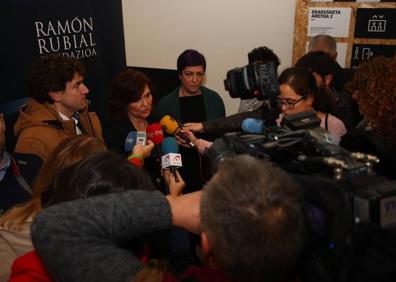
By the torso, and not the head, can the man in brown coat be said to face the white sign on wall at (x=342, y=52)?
no

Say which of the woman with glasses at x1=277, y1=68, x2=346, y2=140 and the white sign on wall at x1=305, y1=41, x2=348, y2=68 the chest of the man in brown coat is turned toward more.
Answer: the woman with glasses

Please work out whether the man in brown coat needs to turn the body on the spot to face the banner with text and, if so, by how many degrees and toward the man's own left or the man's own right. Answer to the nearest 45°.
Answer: approximately 135° to the man's own left

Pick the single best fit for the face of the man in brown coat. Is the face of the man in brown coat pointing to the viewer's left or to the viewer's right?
to the viewer's right

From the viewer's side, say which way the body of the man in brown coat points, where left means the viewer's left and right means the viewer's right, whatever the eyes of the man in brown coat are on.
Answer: facing the viewer and to the right of the viewer

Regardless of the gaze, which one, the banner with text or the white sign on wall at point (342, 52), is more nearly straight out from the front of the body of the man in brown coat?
the white sign on wall

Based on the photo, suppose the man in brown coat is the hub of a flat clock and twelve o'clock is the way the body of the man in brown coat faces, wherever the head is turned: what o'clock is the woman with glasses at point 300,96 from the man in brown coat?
The woman with glasses is roughly at 11 o'clock from the man in brown coat.

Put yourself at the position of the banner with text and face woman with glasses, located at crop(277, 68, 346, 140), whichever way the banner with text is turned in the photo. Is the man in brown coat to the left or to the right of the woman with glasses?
right

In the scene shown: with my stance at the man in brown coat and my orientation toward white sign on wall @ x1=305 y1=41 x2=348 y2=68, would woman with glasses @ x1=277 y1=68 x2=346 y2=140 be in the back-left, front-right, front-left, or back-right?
front-right

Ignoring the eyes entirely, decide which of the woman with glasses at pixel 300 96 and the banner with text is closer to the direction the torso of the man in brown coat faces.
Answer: the woman with glasses

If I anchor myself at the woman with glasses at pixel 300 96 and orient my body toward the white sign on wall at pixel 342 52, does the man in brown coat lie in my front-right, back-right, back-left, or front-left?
back-left

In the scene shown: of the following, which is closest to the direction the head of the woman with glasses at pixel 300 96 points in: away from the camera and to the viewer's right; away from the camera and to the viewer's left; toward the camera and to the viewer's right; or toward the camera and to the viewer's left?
toward the camera and to the viewer's left

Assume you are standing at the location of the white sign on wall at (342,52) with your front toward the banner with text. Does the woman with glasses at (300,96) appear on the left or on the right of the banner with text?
left
